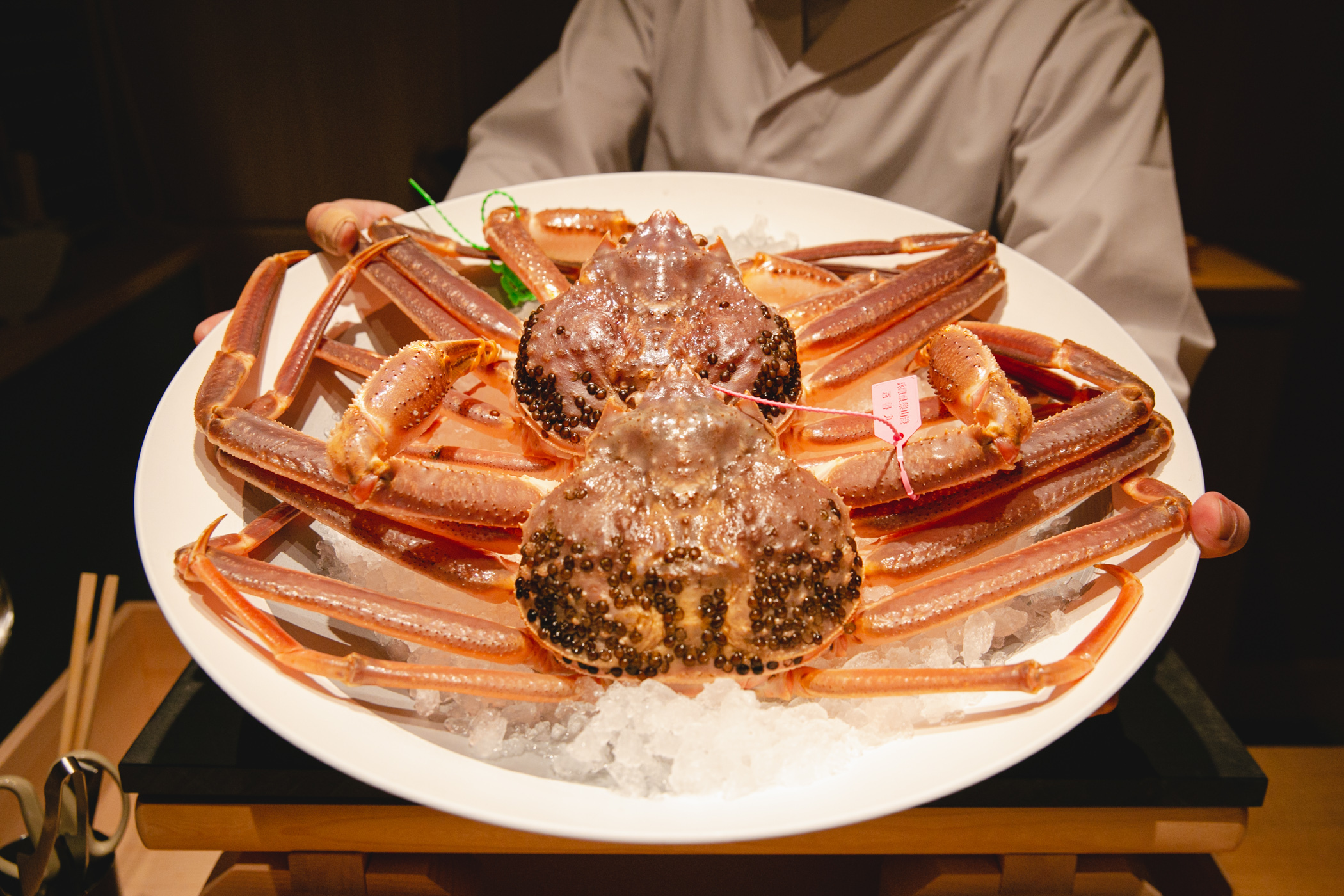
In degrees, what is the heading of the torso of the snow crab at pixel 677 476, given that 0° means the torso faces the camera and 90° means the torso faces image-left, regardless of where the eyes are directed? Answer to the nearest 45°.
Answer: approximately 180°

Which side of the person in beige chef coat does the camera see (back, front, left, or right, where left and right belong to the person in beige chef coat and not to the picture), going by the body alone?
front

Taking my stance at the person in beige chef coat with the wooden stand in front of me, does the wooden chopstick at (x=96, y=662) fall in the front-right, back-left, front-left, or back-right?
front-right

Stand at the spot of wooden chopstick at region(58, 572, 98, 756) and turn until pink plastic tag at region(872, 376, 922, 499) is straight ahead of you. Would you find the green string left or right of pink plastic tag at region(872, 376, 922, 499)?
left
